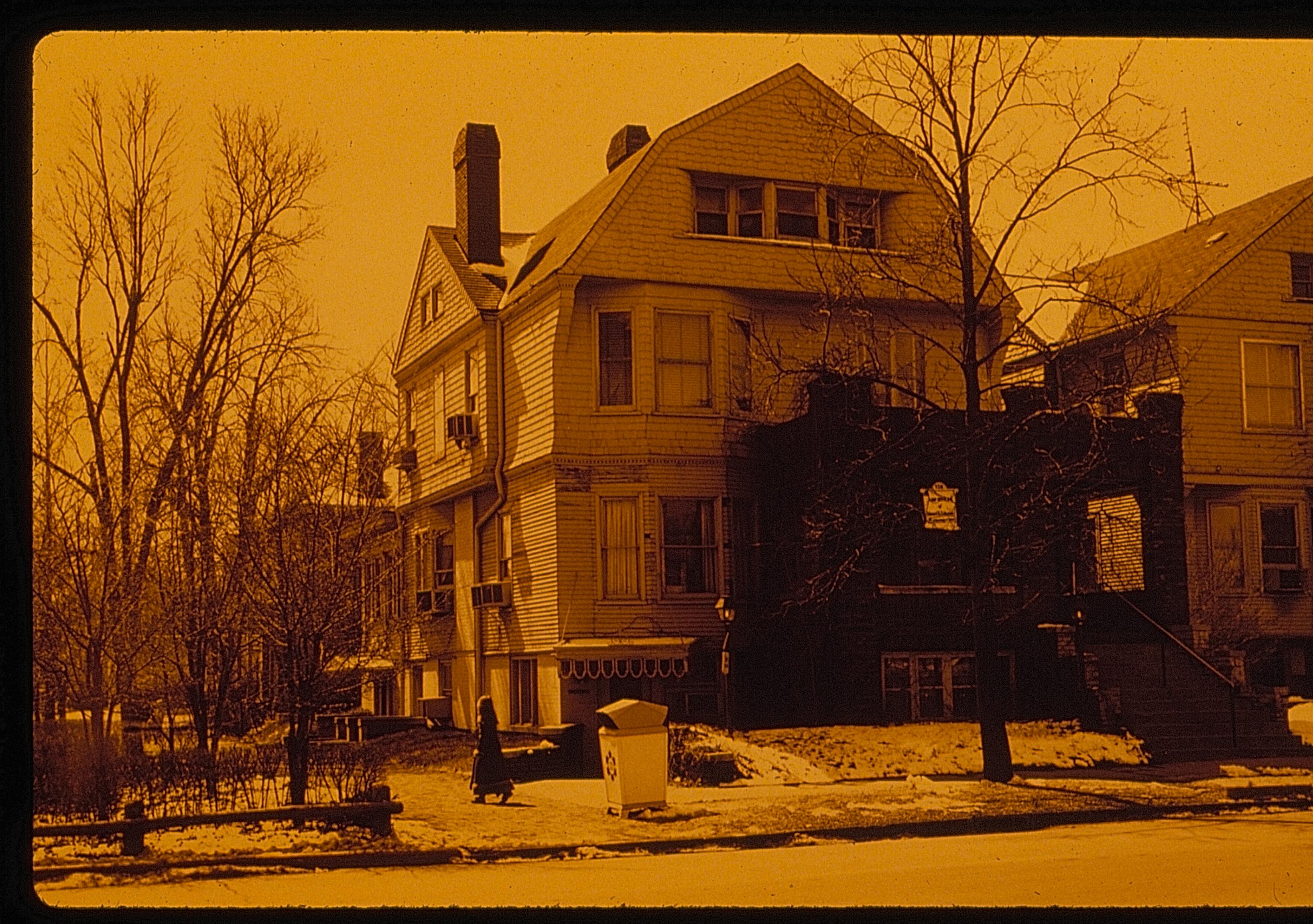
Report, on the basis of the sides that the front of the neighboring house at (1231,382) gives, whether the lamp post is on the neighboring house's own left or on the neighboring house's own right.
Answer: on the neighboring house's own right

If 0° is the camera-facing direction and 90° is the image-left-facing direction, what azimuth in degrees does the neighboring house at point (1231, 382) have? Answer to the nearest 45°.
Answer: approximately 315°

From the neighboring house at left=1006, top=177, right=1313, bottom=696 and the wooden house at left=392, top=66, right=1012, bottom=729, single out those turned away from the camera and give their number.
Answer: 0

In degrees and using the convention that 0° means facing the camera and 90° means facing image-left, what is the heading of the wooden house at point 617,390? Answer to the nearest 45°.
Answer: approximately 315°

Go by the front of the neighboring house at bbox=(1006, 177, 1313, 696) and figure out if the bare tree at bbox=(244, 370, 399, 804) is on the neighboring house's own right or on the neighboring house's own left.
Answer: on the neighboring house's own right

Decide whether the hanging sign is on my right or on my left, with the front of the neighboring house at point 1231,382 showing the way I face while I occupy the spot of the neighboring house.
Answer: on my right

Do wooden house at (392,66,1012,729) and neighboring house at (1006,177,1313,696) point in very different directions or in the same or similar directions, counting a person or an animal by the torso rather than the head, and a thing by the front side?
same or similar directions

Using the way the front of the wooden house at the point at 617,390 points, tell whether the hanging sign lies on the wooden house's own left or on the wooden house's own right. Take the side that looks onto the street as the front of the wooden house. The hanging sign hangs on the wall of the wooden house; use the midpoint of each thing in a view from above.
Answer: on the wooden house's own left

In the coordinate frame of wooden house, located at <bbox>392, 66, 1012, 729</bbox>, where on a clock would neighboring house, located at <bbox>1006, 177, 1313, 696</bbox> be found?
The neighboring house is roughly at 10 o'clock from the wooden house.
